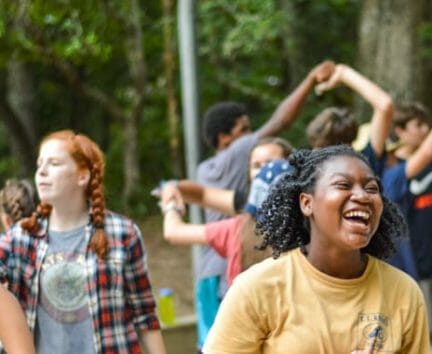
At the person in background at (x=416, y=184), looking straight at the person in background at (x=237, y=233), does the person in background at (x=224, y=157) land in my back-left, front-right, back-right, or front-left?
front-right

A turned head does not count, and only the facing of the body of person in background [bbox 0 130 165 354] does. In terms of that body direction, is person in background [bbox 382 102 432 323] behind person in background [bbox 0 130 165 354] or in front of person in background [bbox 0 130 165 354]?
behind

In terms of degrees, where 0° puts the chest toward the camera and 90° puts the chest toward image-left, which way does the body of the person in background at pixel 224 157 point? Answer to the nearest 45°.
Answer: approximately 225°

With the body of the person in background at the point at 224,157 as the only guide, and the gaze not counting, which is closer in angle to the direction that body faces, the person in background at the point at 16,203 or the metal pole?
the metal pole

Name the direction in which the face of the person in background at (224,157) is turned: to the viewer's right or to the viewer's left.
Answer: to the viewer's right

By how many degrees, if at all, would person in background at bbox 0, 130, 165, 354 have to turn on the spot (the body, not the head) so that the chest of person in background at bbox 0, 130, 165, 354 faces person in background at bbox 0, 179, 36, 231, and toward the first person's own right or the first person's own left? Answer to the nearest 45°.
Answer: approximately 135° to the first person's own right

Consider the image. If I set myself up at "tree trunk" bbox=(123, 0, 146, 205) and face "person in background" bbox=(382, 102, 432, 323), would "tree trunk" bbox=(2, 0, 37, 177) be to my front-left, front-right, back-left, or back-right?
back-right

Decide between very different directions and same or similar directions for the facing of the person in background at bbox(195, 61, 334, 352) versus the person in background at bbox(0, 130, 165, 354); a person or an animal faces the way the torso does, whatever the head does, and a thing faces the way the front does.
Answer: very different directions
